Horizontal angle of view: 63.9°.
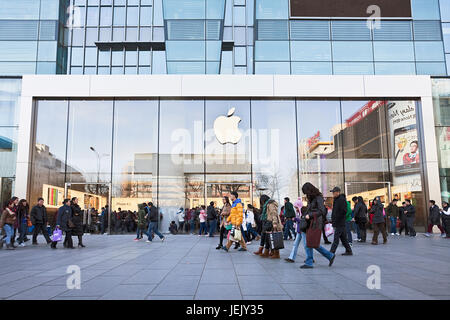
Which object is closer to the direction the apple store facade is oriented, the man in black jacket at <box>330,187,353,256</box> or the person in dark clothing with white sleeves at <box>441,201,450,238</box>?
the man in black jacket

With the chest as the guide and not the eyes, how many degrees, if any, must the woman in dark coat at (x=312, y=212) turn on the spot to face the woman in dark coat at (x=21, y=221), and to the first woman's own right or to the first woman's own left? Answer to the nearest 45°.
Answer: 0° — they already face them

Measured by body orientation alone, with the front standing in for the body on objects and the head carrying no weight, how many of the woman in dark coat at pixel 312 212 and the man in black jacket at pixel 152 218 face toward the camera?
0

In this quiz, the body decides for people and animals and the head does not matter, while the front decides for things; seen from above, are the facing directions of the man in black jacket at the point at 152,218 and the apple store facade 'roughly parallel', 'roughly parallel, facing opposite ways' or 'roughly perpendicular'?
roughly perpendicular

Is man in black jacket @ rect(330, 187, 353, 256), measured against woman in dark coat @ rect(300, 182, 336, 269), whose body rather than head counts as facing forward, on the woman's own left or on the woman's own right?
on the woman's own right

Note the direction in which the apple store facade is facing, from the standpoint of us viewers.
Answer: facing the viewer

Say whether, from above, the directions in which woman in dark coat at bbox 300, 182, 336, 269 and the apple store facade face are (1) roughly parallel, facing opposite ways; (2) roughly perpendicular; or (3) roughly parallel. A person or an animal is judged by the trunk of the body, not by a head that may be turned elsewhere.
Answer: roughly perpendicular

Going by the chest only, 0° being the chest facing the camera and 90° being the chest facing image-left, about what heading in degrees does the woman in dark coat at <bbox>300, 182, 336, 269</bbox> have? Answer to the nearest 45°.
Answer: approximately 90°
